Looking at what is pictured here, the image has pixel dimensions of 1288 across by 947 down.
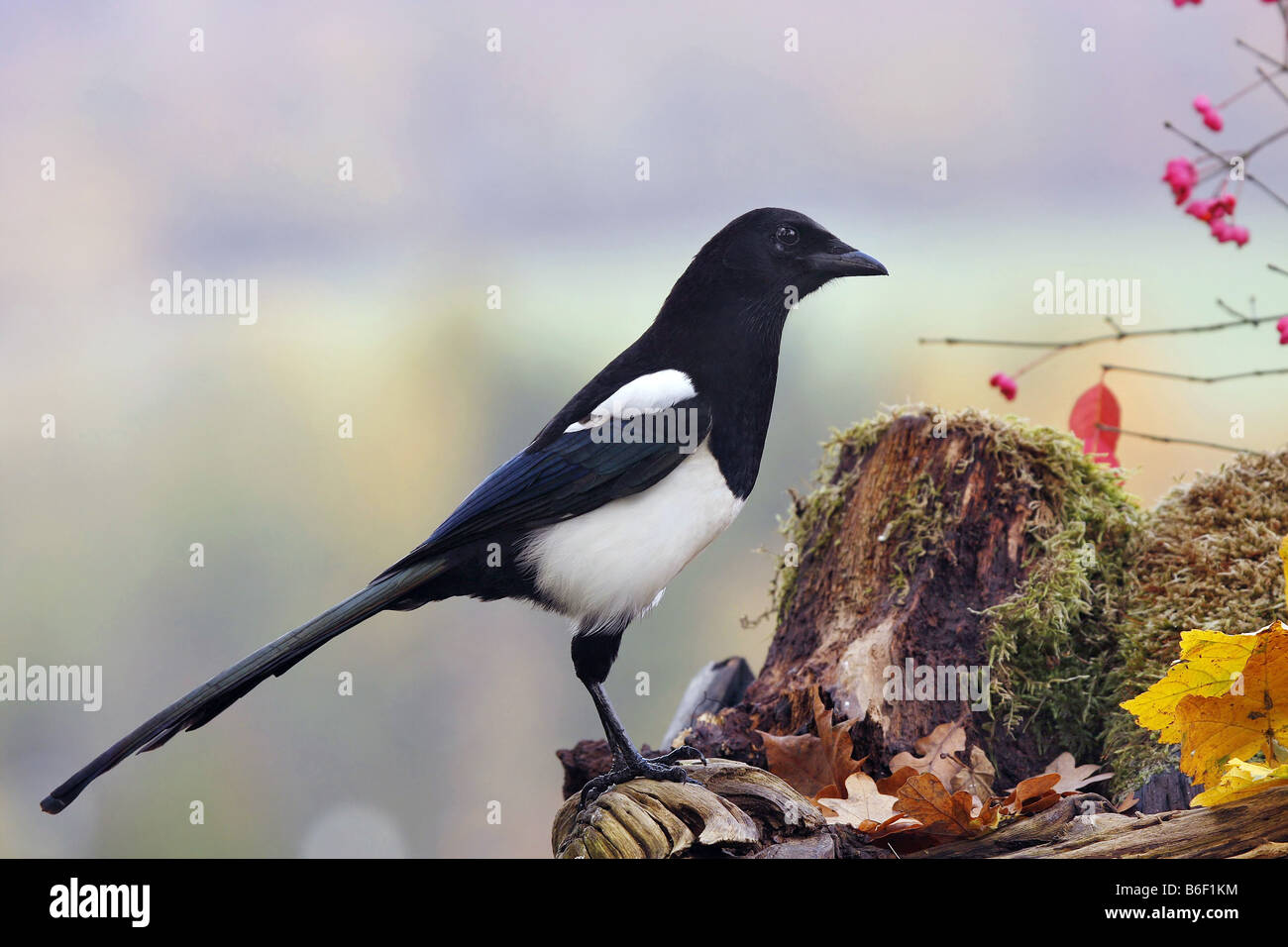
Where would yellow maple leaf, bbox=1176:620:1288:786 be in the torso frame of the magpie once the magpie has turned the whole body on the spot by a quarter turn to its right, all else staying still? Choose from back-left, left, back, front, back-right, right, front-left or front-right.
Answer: front-left

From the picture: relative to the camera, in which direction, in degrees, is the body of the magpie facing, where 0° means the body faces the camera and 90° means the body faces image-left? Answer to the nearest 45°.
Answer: approximately 270°

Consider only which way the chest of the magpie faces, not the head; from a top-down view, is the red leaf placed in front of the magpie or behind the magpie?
in front
